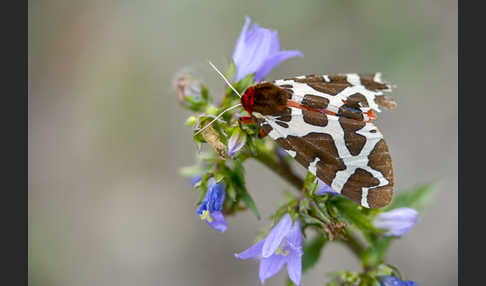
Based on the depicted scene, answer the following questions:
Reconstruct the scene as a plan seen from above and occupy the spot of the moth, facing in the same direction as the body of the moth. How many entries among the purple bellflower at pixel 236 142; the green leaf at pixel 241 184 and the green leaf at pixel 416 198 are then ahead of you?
2

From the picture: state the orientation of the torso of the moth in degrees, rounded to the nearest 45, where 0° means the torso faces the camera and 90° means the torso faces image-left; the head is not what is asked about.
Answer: approximately 90°

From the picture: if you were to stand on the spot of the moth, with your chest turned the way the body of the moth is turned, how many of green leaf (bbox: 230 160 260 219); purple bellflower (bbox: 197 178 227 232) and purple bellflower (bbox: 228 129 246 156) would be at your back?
0

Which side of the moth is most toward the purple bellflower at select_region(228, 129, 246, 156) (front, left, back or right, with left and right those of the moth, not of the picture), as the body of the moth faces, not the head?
front
